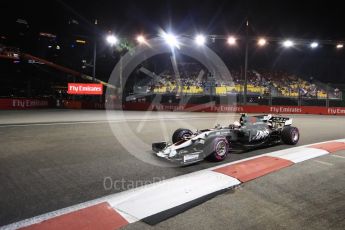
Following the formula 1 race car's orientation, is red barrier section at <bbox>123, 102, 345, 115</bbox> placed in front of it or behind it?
behind

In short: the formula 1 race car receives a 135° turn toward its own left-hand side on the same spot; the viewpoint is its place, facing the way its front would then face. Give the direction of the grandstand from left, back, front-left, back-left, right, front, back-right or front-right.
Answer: left

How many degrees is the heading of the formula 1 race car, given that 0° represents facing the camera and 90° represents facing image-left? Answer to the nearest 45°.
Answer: approximately 45°

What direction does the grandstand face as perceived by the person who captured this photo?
facing the viewer
